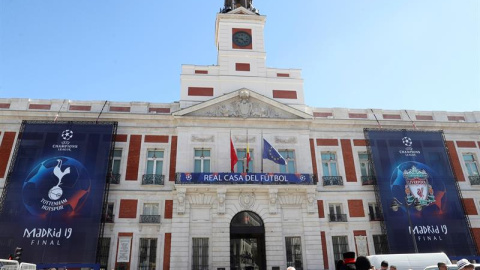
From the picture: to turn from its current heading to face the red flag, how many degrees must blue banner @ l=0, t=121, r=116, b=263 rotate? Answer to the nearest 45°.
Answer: approximately 45° to its left

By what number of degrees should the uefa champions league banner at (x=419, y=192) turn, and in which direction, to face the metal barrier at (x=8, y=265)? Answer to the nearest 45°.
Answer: approximately 45° to its right

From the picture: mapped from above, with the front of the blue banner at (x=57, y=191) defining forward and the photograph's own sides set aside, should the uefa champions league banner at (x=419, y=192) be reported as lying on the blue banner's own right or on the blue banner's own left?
on the blue banner's own left

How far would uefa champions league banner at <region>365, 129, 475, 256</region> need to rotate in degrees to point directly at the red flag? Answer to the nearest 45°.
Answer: approximately 45° to its right

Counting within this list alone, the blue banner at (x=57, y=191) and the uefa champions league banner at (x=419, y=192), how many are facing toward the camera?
2

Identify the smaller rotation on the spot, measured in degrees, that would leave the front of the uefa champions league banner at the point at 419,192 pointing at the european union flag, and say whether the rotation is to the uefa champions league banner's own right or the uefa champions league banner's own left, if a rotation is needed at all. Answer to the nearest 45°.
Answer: approximately 45° to the uefa champions league banner's own right

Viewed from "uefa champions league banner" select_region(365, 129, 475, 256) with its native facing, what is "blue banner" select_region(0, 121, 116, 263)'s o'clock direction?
The blue banner is roughly at 2 o'clock from the uefa champions league banner.

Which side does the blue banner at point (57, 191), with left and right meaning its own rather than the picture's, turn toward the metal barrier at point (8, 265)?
front

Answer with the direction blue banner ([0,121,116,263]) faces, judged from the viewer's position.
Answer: facing the viewer

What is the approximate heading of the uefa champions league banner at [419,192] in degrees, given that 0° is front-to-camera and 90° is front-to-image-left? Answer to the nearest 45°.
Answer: approximately 0°

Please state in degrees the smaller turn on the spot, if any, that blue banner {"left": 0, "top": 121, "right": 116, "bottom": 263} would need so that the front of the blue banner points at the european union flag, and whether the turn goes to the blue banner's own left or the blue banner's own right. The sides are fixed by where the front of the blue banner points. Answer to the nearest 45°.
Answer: approximately 45° to the blue banner's own left

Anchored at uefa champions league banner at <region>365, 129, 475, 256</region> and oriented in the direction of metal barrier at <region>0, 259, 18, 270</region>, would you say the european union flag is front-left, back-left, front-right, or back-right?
front-right
